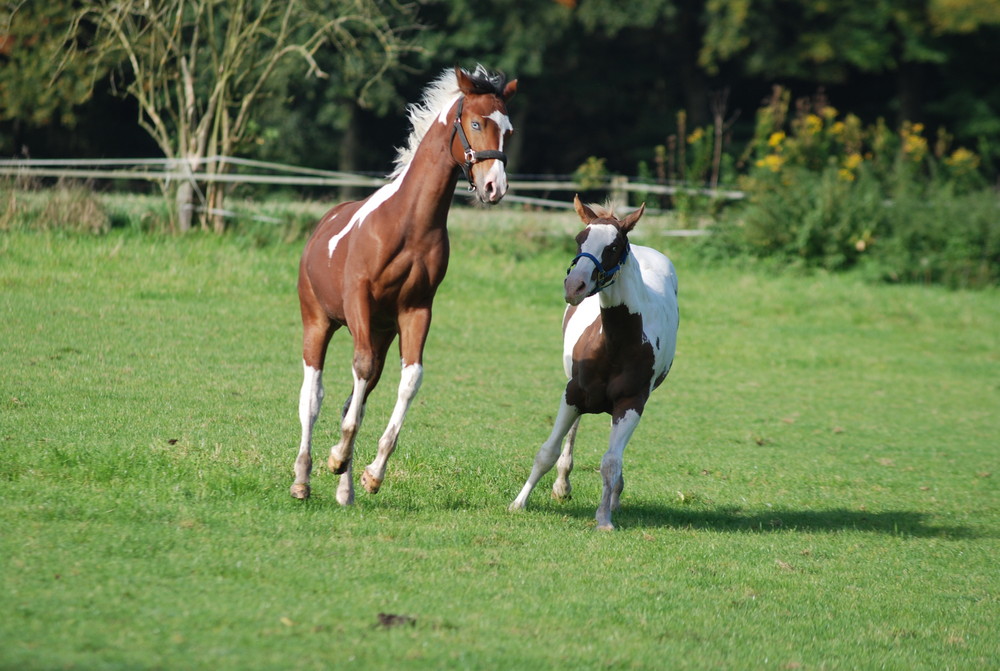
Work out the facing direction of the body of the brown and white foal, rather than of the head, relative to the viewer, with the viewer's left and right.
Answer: facing the viewer

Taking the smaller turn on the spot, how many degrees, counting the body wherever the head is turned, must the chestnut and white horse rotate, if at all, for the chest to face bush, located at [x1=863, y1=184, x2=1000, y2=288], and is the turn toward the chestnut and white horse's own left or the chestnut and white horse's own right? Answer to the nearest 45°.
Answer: approximately 90° to the chestnut and white horse's own left

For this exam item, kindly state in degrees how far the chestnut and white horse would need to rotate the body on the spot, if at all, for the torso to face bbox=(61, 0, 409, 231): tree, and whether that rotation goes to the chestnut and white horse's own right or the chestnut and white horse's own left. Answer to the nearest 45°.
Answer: approximately 135° to the chestnut and white horse's own left

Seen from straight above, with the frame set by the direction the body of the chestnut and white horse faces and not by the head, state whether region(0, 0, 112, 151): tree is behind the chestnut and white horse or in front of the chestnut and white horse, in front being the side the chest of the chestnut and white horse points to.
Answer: behind

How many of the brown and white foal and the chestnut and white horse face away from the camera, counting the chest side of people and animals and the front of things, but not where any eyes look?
0

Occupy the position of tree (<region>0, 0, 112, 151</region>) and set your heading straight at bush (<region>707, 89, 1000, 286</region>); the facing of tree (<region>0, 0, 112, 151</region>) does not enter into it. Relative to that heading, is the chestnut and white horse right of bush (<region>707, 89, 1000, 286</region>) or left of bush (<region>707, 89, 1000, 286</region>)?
right

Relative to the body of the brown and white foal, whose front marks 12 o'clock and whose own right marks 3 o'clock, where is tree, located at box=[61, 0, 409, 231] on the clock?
The tree is roughly at 5 o'clock from the brown and white foal.

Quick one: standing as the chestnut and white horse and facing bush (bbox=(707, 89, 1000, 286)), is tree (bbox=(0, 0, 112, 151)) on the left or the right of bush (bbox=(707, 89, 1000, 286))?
left

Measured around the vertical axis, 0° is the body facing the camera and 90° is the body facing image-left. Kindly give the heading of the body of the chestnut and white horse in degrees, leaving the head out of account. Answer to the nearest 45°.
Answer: approximately 315°

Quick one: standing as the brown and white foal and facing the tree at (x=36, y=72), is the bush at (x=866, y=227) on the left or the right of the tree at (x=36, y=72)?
right

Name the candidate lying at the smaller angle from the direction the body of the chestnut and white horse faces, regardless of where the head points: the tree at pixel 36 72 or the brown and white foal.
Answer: the brown and white foal

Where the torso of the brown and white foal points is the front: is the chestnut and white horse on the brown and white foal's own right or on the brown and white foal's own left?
on the brown and white foal's own right
